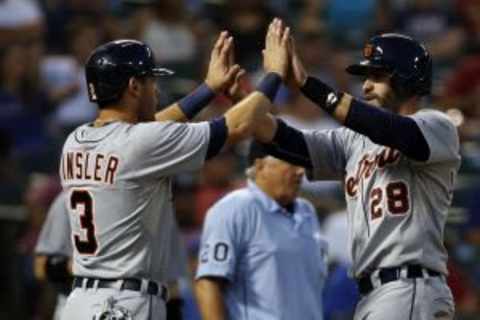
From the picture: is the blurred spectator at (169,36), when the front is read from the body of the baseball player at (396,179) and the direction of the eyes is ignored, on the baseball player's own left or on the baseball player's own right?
on the baseball player's own right

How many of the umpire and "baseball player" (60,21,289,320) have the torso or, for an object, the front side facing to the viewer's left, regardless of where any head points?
0

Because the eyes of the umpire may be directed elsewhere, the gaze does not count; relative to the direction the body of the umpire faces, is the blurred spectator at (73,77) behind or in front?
behind

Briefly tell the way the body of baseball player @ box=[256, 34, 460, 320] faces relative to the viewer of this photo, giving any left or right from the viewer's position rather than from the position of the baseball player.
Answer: facing the viewer and to the left of the viewer

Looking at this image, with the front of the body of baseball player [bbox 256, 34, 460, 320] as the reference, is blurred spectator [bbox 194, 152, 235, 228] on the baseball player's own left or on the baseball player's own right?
on the baseball player's own right

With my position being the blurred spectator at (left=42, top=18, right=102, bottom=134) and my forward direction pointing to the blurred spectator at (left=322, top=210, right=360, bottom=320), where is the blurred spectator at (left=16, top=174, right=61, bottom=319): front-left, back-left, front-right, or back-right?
front-right

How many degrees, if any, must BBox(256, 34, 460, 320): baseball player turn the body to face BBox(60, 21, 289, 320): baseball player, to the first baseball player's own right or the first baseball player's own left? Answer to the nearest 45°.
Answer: approximately 45° to the first baseball player's own right

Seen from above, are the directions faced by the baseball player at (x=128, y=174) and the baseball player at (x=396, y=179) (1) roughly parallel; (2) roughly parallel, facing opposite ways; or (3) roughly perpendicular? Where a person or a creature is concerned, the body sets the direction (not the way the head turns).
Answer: roughly parallel, facing opposite ways

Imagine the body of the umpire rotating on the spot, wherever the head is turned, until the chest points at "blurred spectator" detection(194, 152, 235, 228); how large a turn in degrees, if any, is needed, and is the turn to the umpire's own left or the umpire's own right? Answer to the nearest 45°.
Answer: approximately 135° to the umpire's own left

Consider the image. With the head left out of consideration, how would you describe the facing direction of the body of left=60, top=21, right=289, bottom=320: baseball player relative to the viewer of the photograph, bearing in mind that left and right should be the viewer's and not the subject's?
facing away from the viewer and to the right of the viewer

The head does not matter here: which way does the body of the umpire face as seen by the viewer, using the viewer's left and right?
facing the viewer and to the right of the viewer

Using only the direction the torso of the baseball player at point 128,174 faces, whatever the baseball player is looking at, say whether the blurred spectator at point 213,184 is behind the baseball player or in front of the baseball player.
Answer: in front

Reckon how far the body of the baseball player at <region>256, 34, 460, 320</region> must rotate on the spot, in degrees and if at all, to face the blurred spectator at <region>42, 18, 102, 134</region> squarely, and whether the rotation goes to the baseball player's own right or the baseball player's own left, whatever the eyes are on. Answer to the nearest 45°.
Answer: approximately 90° to the baseball player's own right
